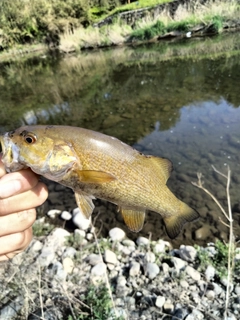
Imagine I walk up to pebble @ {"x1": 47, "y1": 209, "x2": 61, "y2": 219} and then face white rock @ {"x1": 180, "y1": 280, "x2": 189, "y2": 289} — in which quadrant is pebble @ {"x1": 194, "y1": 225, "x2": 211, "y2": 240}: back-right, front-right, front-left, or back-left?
front-left

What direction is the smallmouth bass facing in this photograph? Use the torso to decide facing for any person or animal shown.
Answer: to the viewer's left

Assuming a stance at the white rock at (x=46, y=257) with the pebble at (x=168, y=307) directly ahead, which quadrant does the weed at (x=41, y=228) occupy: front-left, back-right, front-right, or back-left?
back-left

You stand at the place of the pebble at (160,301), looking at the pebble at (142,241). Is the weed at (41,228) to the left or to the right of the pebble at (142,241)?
left
